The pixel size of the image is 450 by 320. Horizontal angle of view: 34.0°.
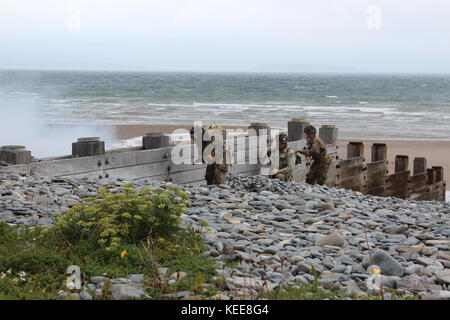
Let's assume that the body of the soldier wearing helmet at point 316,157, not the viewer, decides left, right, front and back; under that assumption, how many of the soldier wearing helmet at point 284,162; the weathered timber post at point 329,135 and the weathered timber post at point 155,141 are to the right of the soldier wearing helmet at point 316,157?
1

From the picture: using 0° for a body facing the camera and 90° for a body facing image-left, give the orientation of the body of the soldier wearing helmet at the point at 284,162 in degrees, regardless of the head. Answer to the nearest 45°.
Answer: approximately 45°

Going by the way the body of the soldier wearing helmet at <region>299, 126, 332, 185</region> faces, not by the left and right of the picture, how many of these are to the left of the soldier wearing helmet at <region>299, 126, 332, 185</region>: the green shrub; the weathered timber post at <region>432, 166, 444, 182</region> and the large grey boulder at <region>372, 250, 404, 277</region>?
2

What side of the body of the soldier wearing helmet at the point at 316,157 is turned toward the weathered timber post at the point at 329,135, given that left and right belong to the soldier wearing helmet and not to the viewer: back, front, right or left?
right

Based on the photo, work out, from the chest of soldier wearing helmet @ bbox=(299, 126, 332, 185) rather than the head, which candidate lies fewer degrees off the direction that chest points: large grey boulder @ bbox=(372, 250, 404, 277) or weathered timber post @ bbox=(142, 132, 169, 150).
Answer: the weathered timber post

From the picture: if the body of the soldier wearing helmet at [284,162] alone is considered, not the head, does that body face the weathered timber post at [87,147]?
yes

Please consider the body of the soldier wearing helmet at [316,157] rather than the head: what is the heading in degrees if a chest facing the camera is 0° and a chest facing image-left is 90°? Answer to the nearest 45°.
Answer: approximately 90°

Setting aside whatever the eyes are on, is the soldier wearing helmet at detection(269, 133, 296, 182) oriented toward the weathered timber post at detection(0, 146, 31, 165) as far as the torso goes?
yes

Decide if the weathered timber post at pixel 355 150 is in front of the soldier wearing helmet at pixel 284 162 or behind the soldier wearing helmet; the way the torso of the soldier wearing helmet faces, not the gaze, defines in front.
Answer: behind

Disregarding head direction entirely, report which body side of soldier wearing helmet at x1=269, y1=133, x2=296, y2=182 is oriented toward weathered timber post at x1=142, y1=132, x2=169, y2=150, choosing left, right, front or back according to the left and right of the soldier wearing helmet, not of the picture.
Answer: front

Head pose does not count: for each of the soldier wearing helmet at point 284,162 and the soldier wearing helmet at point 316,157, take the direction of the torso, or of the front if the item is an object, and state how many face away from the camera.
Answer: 0
